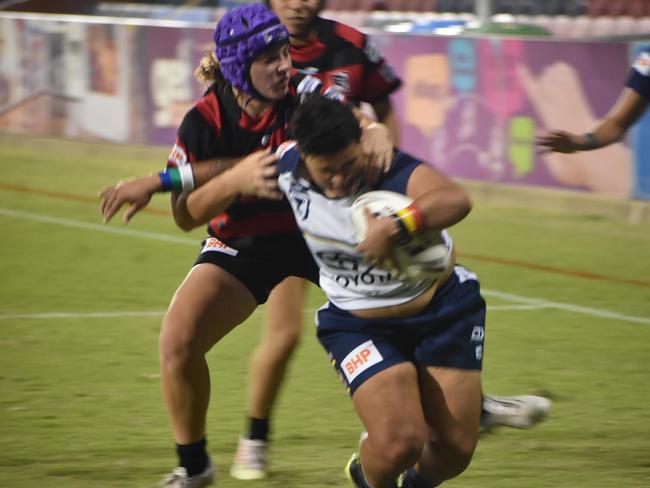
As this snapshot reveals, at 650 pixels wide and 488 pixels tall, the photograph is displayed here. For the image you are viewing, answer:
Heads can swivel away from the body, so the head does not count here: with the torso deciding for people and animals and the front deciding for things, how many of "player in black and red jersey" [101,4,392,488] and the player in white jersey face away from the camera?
0

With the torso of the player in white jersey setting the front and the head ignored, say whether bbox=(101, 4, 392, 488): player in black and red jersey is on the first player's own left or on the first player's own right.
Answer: on the first player's own right

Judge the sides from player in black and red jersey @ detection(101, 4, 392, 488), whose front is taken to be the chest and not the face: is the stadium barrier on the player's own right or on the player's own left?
on the player's own left

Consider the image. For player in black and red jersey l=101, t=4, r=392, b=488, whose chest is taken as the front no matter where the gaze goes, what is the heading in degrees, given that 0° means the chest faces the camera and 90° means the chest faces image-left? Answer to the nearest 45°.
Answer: approximately 315°

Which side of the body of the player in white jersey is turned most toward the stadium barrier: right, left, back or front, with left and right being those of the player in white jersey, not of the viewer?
back

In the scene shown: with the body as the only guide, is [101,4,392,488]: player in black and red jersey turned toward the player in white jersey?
yes

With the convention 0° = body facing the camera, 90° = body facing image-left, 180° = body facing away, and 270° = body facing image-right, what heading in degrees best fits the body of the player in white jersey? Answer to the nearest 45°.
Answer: approximately 0°
